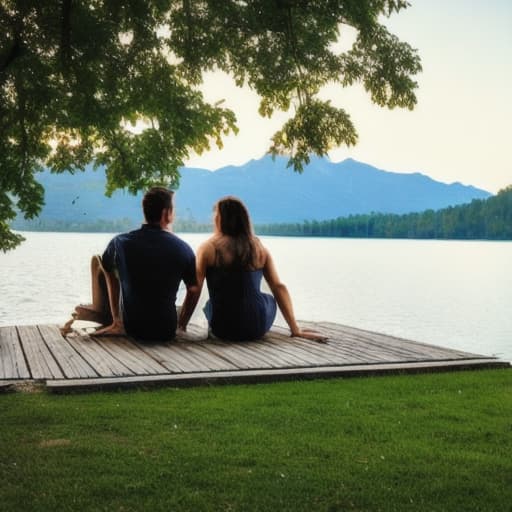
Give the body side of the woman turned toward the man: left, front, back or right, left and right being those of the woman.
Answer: left

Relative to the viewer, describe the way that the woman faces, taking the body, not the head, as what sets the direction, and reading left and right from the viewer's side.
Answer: facing away from the viewer

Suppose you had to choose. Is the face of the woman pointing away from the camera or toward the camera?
away from the camera
